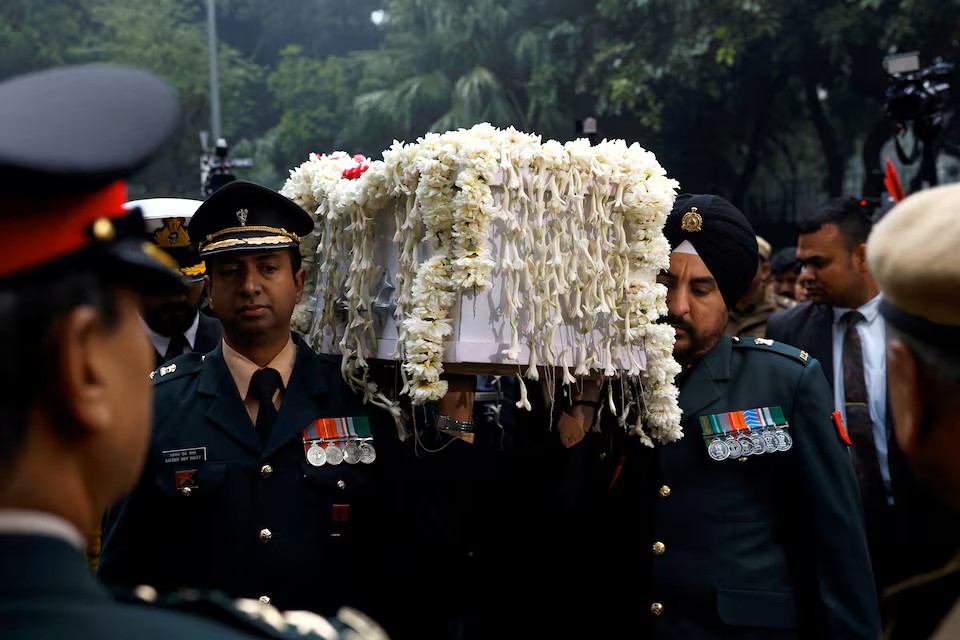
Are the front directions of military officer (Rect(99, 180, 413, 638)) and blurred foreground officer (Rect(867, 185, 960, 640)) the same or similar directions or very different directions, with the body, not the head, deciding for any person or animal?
very different directions

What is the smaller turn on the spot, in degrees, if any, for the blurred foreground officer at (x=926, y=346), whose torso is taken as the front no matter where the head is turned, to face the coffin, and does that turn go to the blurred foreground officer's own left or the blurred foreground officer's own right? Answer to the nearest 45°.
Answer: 0° — they already face it

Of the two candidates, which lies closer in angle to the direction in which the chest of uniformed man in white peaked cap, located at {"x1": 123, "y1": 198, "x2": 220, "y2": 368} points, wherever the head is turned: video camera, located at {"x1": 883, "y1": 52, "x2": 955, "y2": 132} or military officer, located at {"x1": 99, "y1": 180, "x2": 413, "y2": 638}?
the military officer

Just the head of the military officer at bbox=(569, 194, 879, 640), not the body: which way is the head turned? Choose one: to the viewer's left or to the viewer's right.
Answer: to the viewer's left

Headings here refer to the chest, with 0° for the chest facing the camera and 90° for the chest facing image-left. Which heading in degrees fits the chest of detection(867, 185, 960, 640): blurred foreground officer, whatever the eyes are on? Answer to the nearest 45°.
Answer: approximately 135°

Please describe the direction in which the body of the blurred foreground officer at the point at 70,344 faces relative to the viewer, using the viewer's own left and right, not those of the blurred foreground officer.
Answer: facing away from the viewer and to the right of the viewer

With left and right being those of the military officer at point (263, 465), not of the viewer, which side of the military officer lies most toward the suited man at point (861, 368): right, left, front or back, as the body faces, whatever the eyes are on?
left

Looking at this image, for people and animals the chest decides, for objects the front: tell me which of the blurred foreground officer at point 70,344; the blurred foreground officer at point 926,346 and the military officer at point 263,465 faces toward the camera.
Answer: the military officer

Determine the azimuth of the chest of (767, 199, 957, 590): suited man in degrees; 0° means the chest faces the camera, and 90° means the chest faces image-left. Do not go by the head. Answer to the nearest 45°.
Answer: approximately 45°

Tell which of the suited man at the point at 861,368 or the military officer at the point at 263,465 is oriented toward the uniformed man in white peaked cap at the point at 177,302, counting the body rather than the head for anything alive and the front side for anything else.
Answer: the suited man at the point at 861,368

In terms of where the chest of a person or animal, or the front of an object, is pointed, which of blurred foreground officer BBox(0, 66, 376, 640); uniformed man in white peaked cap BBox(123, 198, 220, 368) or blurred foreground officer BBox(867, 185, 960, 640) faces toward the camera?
the uniformed man in white peaked cap
